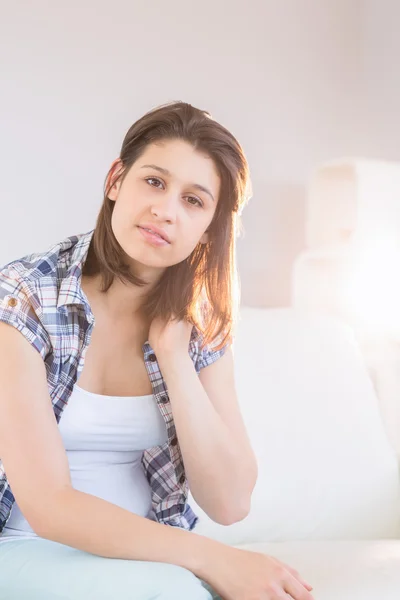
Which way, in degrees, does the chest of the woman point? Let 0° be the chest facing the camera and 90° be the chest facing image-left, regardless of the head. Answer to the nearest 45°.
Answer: approximately 315°

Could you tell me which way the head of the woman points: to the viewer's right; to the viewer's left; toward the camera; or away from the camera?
toward the camera

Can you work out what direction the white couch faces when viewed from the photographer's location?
facing the viewer
